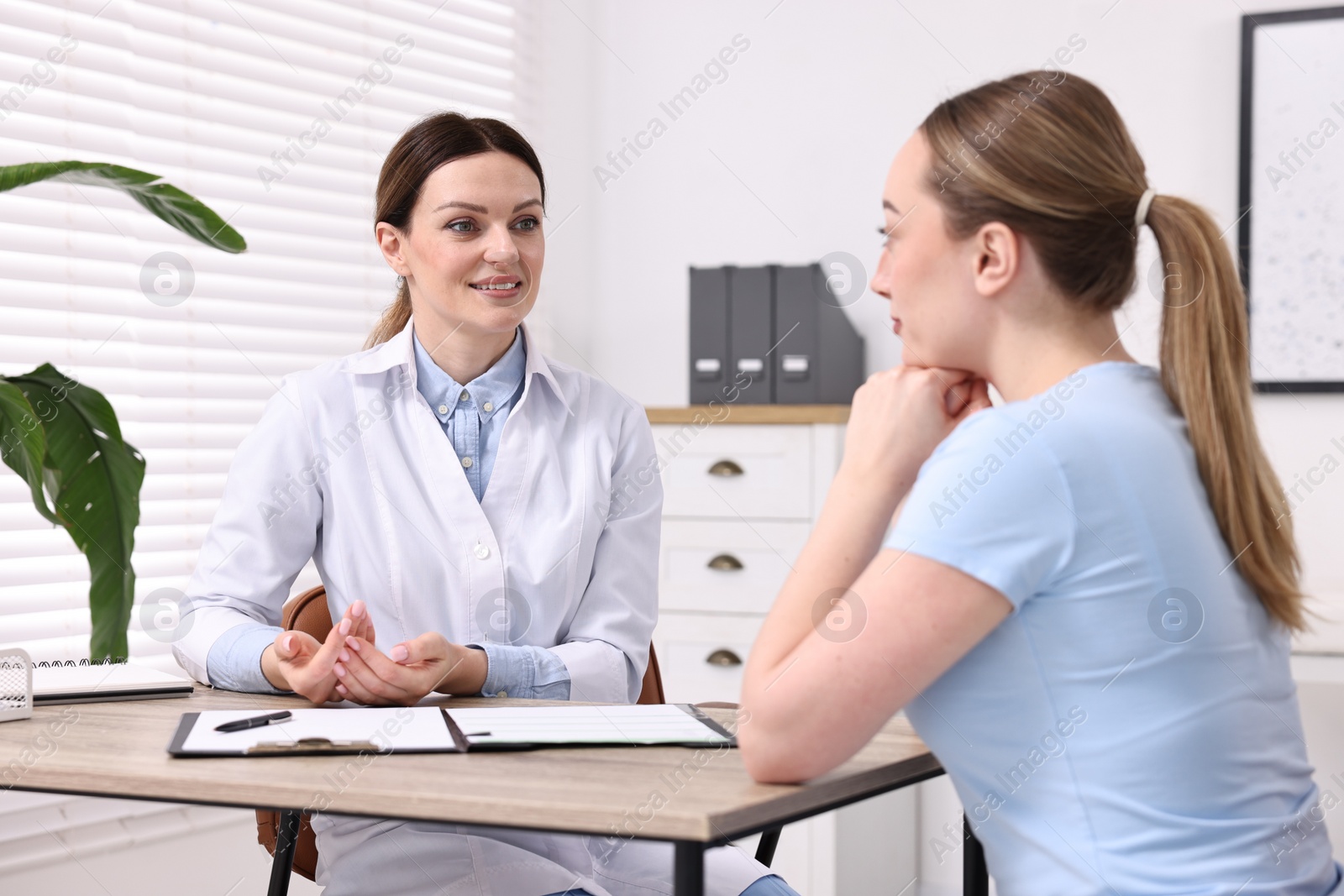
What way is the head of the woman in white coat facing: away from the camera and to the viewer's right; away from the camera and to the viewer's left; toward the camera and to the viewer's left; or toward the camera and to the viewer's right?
toward the camera and to the viewer's right

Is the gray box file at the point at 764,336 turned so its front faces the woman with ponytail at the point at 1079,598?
yes

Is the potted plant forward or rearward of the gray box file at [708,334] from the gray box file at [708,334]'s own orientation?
forward

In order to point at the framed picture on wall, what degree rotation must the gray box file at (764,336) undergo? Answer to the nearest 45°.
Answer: approximately 90° to its left

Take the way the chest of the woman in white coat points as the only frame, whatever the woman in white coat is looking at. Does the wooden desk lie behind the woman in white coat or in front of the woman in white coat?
in front

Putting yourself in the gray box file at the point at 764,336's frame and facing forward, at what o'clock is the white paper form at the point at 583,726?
The white paper form is roughly at 12 o'clock from the gray box file.

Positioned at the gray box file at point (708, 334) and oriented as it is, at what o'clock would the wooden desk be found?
The wooden desk is roughly at 12 o'clock from the gray box file.

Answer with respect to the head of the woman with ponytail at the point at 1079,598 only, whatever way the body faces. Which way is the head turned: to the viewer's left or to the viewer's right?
to the viewer's left

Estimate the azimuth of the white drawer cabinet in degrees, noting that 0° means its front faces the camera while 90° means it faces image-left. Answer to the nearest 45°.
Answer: approximately 0°
